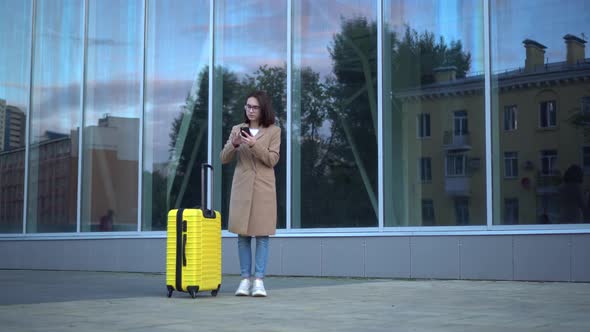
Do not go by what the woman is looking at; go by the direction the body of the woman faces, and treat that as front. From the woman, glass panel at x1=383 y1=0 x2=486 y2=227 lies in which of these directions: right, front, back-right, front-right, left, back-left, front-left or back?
back-left

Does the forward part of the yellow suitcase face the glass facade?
no

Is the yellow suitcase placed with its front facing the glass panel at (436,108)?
no

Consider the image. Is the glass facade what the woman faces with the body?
no

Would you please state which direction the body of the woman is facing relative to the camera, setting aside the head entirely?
toward the camera

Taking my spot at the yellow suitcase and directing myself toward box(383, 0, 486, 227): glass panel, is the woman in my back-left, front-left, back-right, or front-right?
front-right
